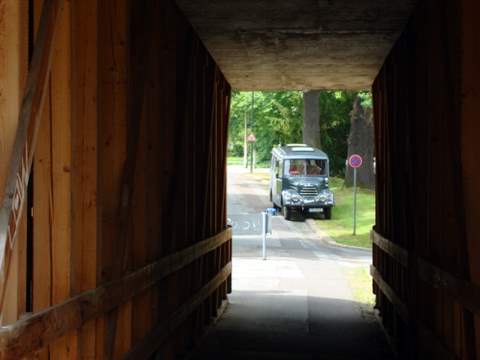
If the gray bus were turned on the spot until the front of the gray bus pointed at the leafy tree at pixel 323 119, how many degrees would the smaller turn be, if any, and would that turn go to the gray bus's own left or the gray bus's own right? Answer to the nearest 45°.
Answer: approximately 180°

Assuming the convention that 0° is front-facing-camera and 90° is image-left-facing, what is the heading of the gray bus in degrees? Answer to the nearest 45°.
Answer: approximately 0°
